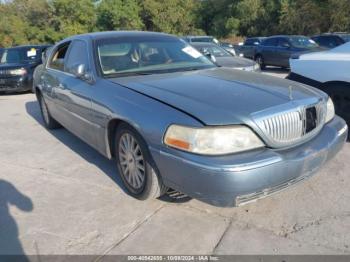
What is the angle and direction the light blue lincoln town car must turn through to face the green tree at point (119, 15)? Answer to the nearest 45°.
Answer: approximately 135° to its left

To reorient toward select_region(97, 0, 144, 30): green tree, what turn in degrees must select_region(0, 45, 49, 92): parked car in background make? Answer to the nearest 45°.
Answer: approximately 135° to its left

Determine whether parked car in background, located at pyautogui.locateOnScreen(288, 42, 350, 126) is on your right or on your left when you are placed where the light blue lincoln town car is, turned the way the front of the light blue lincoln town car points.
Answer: on your left

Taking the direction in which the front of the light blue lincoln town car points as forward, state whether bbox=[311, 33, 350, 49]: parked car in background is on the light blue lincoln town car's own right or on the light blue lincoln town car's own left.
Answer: on the light blue lincoln town car's own left

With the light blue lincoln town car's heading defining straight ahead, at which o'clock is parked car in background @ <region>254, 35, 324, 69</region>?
The parked car in background is roughly at 8 o'clock from the light blue lincoln town car.

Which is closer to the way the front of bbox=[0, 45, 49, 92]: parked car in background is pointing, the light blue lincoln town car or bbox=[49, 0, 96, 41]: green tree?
the light blue lincoln town car
